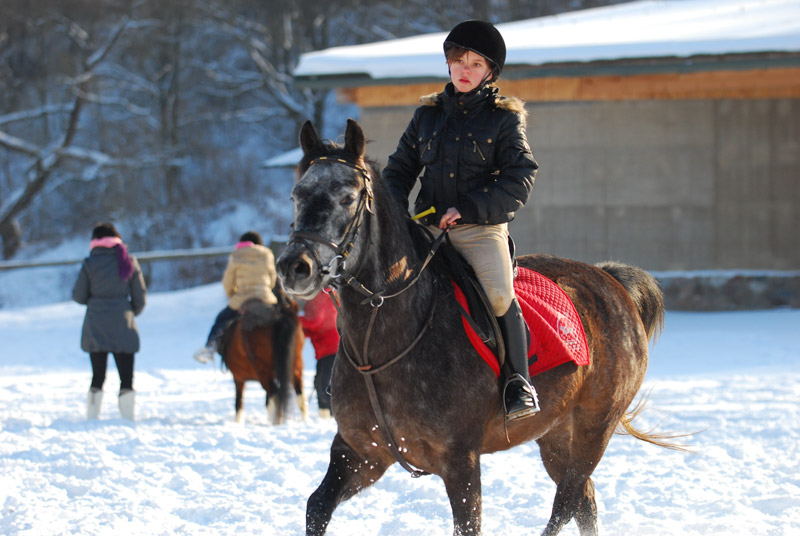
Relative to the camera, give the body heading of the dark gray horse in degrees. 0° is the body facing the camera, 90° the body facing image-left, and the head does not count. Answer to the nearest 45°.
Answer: approximately 45°

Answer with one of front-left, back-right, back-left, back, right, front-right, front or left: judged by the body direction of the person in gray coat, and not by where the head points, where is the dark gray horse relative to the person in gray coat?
back

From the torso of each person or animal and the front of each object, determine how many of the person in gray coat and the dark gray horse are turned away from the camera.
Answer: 1

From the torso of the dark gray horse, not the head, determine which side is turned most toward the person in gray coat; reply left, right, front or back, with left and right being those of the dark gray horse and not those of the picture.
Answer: right

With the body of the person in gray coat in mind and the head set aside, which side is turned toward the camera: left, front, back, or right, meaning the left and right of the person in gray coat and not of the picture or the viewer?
back

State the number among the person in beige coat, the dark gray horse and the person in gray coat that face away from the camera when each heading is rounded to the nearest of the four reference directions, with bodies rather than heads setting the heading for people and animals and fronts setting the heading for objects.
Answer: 2

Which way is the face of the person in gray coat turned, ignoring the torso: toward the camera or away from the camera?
away from the camera

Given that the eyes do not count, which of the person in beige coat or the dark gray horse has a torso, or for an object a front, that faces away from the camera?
the person in beige coat

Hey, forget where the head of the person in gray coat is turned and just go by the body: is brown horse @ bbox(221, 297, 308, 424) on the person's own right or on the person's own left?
on the person's own right

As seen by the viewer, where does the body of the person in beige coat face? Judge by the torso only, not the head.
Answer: away from the camera

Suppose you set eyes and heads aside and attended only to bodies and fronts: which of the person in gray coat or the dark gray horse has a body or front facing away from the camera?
the person in gray coat

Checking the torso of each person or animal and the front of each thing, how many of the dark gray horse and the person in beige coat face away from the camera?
1

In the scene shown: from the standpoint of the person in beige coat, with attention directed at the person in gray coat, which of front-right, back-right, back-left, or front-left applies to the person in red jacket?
back-left

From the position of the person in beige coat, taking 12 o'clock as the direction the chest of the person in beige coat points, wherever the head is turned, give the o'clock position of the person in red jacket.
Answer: The person in red jacket is roughly at 4 o'clock from the person in beige coat.

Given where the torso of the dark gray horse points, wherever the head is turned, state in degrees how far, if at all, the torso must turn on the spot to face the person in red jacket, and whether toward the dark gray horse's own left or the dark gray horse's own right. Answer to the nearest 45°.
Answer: approximately 135° to the dark gray horse's own right

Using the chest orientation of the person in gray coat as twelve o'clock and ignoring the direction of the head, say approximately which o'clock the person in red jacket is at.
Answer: The person in red jacket is roughly at 3 o'clock from the person in gray coat.

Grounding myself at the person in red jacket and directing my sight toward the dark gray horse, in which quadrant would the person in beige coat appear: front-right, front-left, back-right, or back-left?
back-right
